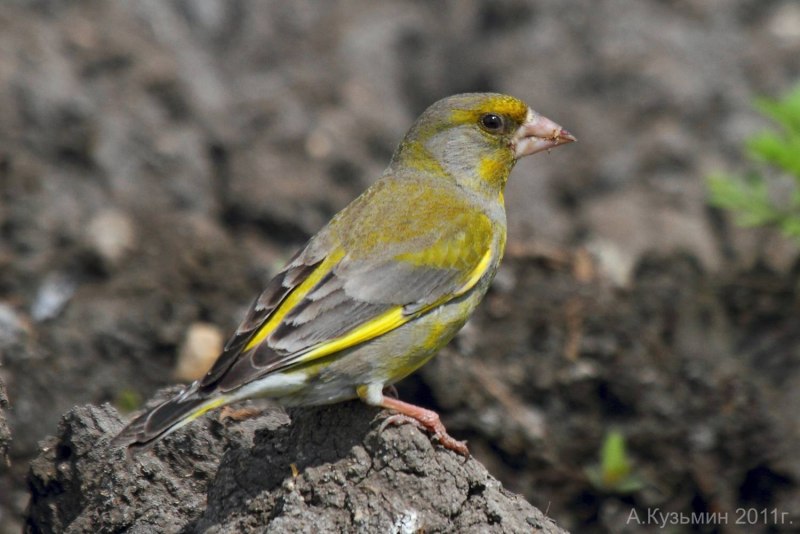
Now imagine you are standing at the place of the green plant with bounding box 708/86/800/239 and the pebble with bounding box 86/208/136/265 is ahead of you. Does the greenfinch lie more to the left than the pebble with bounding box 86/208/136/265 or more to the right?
left

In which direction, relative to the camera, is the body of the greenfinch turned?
to the viewer's right
